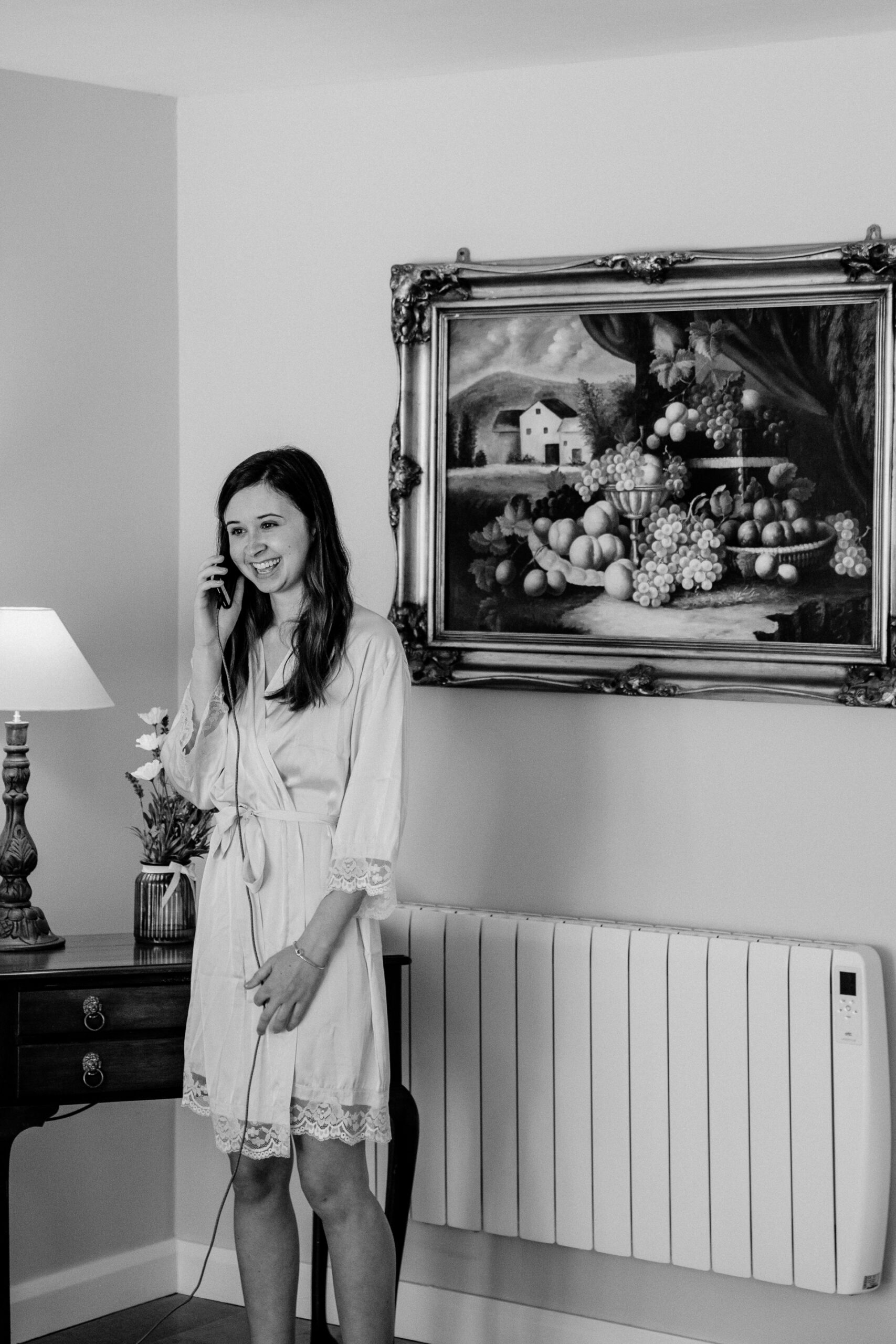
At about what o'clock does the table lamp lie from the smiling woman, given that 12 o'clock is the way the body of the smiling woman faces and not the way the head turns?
The table lamp is roughly at 3 o'clock from the smiling woman.

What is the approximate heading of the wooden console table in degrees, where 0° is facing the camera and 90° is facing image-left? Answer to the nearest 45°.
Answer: approximately 0°

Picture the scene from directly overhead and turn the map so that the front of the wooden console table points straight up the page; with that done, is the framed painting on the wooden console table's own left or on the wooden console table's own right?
on the wooden console table's own left

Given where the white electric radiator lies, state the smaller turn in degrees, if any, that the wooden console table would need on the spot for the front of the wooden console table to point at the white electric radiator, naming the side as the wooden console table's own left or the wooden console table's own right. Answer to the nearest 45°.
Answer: approximately 90° to the wooden console table's own left

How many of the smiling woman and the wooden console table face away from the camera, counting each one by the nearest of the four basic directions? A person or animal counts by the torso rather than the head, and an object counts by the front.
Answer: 0

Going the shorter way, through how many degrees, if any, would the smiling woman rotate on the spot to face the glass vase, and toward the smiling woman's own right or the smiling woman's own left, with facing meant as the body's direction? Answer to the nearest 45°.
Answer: approximately 90° to the smiling woman's own right

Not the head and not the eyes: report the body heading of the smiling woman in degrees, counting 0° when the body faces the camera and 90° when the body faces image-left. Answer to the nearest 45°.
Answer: approximately 45°
